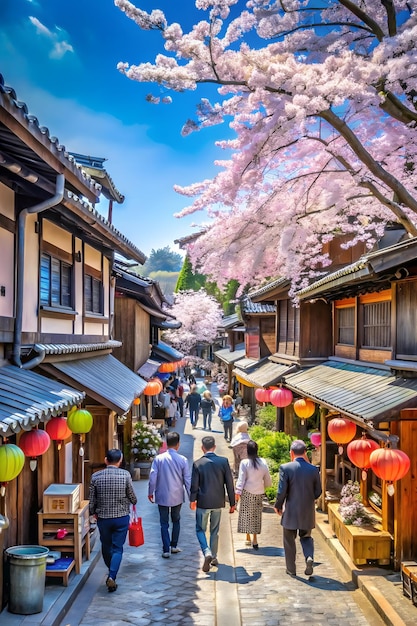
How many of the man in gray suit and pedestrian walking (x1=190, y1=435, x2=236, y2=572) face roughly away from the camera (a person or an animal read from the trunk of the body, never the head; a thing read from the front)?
2

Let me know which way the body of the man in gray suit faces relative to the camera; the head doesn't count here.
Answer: away from the camera

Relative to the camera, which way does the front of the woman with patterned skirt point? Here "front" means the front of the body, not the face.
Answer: away from the camera

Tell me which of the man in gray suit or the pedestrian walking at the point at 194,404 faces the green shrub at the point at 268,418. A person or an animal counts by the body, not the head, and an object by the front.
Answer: the man in gray suit

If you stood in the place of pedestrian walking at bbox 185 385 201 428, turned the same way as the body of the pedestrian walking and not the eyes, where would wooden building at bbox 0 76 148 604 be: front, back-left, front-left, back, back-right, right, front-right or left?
back

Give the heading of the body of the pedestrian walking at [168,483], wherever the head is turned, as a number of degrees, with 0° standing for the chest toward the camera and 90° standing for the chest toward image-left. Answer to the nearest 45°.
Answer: approximately 180°

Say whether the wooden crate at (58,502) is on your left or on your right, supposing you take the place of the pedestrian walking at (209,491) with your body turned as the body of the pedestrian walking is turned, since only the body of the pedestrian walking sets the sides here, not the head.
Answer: on your left

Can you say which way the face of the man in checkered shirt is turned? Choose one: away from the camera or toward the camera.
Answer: away from the camera

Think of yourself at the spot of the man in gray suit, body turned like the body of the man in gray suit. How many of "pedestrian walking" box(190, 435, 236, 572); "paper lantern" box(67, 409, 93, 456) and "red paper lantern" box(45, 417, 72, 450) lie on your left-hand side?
3

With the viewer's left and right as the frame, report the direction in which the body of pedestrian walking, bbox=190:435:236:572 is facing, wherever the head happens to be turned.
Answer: facing away from the viewer

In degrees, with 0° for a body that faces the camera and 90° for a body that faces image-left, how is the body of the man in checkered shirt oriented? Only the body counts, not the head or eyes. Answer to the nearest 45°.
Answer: approximately 180°

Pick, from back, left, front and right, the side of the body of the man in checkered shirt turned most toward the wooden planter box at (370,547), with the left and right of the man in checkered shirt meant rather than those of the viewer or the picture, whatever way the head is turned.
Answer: right
